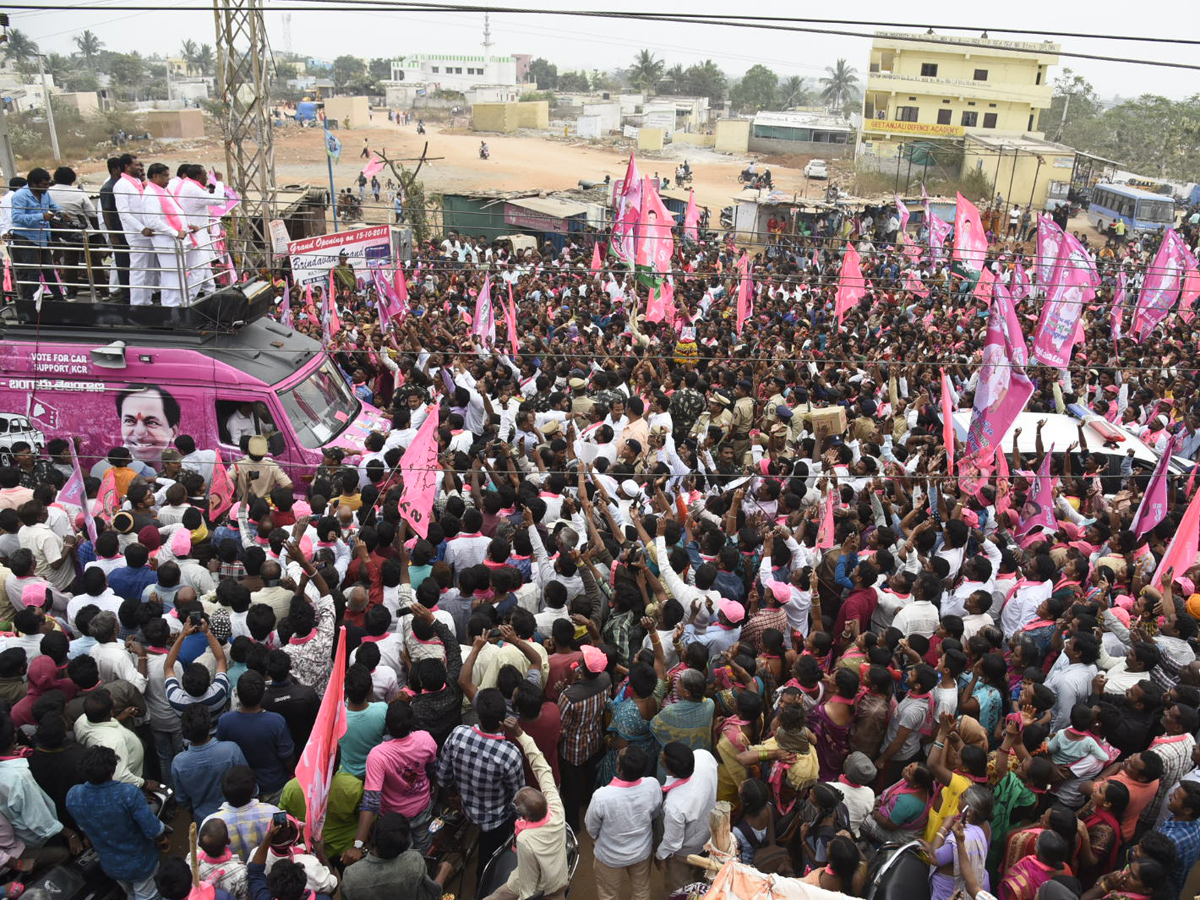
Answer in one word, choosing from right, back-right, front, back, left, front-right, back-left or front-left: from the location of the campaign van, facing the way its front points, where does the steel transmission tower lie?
back-left

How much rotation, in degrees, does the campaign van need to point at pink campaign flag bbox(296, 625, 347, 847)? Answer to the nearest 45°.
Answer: approximately 45° to its right

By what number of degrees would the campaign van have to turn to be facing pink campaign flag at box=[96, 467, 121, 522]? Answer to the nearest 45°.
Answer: approximately 45° to its right

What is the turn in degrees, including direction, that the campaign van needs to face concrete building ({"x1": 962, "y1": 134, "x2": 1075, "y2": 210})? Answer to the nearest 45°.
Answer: approximately 90° to its left

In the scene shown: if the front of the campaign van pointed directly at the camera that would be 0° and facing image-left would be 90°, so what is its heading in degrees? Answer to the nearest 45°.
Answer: approximately 315°

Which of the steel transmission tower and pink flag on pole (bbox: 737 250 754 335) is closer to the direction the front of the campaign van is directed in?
the pink flag on pole

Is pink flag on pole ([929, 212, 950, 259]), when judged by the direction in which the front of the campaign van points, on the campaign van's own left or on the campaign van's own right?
on the campaign van's own left

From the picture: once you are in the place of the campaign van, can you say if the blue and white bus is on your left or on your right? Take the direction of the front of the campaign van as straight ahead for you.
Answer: on your left
